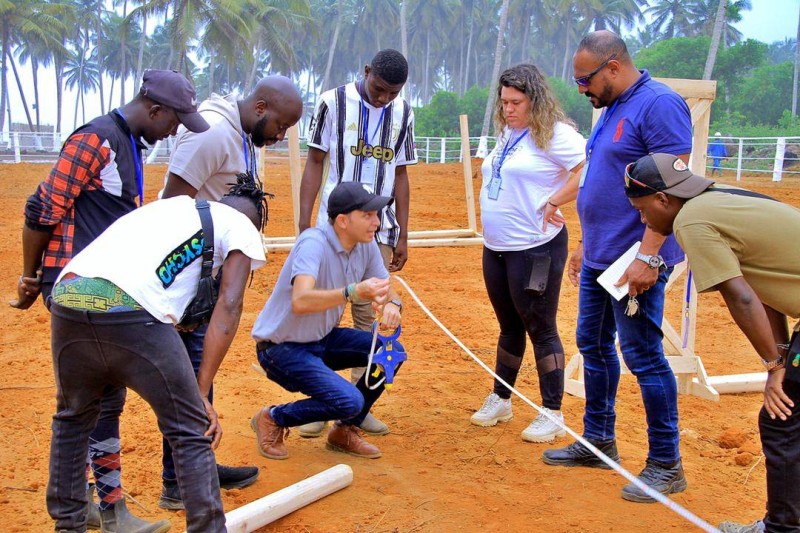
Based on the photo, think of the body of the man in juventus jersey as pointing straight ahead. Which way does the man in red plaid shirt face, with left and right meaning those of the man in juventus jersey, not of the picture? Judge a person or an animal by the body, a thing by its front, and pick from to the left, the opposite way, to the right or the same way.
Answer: to the left

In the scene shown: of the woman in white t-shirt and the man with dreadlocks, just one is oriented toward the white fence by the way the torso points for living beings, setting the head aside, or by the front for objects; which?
the man with dreadlocks

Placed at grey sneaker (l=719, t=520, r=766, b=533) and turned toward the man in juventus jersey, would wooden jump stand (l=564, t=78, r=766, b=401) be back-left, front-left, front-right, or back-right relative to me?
front-right

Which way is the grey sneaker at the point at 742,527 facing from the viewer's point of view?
to the viewer's left

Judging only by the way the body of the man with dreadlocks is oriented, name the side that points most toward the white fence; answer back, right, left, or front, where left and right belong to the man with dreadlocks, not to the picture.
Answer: front

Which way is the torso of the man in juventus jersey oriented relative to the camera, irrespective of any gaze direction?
toward the camera

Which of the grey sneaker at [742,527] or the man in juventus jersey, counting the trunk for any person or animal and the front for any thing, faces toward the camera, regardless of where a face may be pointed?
the man in juventus jersey

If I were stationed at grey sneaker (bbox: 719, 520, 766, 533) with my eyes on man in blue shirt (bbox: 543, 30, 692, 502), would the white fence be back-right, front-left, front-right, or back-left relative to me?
front-right

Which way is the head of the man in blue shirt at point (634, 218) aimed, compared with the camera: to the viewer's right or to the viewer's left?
to the viewer's left

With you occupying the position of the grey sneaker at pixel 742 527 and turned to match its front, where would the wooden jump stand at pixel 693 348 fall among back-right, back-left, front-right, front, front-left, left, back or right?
right

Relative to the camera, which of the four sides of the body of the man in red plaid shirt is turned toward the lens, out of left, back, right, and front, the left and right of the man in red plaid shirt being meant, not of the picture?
right

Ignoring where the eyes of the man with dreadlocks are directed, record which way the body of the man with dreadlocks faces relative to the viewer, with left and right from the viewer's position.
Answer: facing away from the viewer and to the right of the viewer
